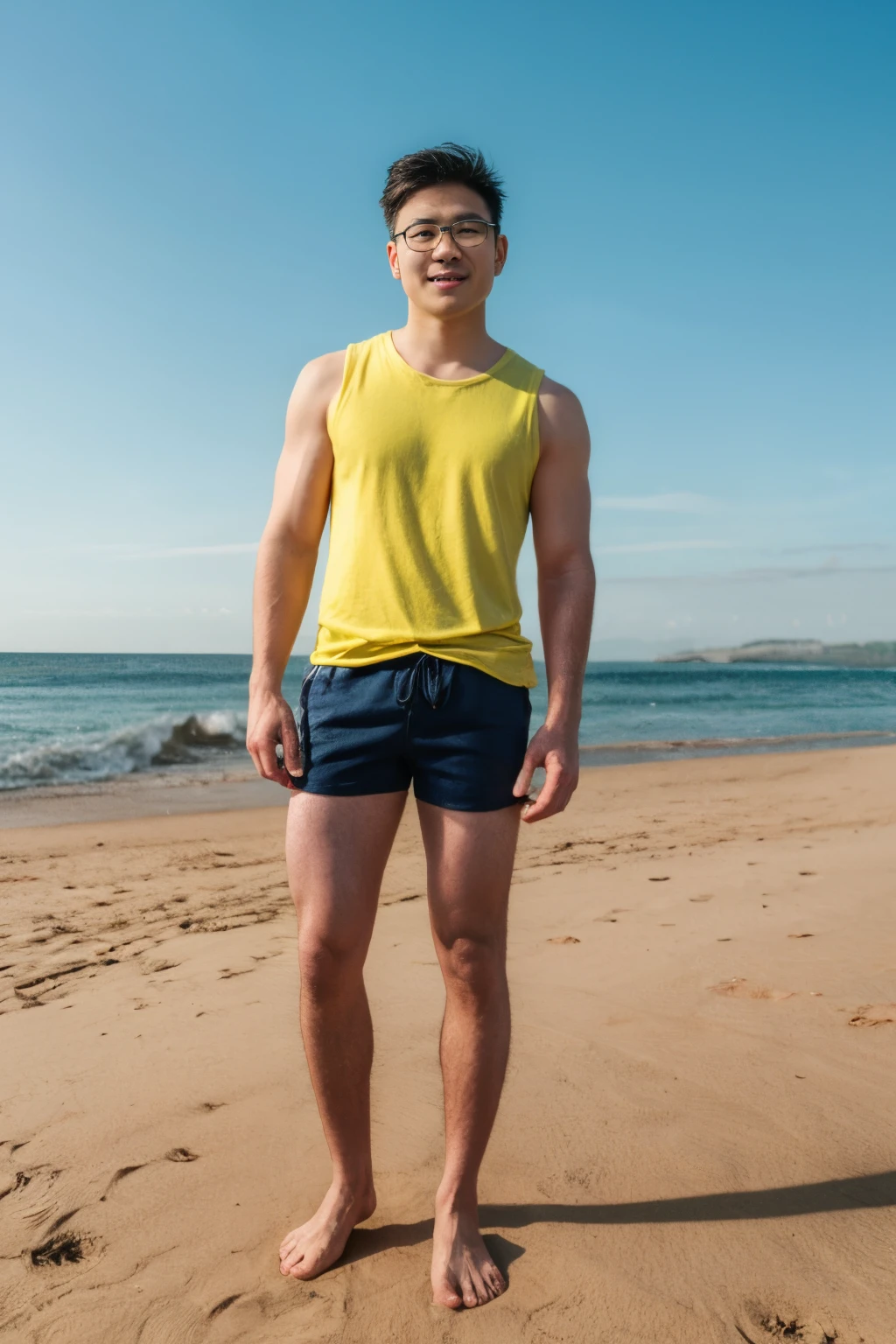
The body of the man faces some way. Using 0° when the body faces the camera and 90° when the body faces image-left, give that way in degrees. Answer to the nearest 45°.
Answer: approximately 0°
